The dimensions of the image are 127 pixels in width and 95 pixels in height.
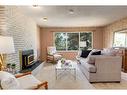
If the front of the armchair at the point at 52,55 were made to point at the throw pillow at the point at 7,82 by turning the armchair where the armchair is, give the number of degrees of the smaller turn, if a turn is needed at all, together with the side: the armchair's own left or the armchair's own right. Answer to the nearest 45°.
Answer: approximately 45° to the armchair's own right

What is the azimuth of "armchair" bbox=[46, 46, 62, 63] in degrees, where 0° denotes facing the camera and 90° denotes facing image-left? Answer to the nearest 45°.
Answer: approximately 315°

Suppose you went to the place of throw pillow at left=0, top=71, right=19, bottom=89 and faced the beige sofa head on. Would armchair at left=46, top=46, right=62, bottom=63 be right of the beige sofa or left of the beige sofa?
left

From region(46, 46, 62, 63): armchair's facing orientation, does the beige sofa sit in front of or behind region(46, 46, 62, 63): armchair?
in front

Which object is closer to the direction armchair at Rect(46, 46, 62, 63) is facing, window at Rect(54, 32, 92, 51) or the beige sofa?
the beige sofa

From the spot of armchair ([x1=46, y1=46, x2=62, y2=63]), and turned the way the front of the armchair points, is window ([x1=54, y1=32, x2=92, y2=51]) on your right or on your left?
on your left
